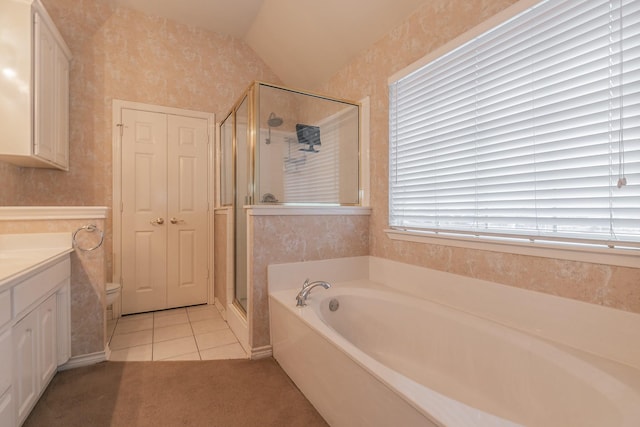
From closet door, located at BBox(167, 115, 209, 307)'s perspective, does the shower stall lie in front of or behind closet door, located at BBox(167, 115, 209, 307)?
in front

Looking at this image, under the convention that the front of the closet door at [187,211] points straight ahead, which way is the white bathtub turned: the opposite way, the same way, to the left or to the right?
to the right

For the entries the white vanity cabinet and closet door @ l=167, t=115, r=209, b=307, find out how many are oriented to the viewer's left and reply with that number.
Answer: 0

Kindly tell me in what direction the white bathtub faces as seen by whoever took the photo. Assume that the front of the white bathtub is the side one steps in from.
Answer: facing the viewer and to the left of the viewer

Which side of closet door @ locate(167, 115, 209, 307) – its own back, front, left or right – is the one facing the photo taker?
front

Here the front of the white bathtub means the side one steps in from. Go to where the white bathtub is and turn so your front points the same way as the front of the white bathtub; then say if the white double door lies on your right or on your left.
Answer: on your right

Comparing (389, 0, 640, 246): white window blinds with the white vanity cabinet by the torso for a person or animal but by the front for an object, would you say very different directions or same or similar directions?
very different directions

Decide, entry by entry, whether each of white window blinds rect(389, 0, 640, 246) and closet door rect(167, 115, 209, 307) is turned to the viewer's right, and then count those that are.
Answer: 0

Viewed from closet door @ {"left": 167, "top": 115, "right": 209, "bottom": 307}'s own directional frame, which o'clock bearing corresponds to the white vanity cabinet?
The white vanity cabinet is roughly at 1 o'clock from the closet door.

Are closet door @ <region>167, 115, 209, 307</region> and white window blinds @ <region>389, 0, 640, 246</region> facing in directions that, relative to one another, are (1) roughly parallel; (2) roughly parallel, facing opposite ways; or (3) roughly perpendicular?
roughly perpendicular

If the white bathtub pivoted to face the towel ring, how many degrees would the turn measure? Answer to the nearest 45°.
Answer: approximately 45° to its right

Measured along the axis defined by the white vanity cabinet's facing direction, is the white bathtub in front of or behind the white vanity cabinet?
in front

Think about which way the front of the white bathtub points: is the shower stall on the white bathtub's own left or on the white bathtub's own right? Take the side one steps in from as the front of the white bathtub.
on the white bathtub's own right

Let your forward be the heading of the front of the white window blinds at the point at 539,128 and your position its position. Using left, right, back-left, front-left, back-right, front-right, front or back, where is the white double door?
front-right
